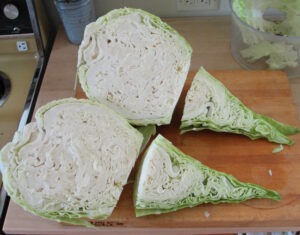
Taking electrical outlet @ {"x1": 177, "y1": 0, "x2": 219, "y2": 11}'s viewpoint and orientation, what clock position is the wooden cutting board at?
The wooden cutting board is roughly at 12 o'clock from the electrical outlet.

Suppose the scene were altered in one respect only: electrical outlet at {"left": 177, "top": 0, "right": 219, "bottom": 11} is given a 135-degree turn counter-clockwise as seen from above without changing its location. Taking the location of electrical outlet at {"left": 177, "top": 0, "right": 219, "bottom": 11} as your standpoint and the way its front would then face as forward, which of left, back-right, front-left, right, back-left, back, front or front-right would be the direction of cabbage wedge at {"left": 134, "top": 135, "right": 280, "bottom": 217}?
back-right

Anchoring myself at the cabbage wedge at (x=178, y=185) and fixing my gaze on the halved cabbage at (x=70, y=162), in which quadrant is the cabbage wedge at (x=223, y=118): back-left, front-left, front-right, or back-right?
back-right

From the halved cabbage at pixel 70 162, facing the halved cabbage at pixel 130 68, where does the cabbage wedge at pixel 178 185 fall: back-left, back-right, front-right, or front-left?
front-right

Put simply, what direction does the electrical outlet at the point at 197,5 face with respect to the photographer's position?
facing the viewer
